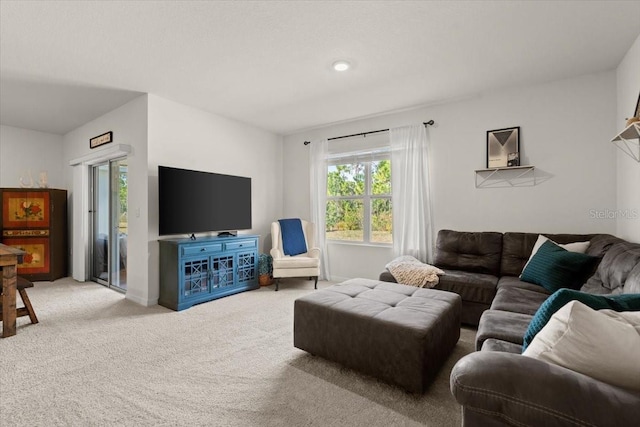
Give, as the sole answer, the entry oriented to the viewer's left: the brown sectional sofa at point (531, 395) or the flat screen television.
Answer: the brown sectional sofa

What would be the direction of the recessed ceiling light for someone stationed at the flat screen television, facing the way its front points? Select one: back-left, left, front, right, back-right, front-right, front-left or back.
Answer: front

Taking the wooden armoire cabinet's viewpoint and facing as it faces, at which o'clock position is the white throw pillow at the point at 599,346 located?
The white throw pillow is roughly at 10 o'clock from the wooden armoire cabinet.

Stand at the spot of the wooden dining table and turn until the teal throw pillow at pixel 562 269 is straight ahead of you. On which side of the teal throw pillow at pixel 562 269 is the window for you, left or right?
left

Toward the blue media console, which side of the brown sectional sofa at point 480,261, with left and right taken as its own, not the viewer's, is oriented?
right

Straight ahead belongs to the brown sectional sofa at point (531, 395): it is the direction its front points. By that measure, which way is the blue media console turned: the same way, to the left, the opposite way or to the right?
the opposite way

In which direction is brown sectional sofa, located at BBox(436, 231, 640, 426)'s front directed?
to the viewer's left

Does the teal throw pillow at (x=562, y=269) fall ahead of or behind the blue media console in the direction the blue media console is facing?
ahead

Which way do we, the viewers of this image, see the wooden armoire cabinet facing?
facing the viewer and to the left of the viewer

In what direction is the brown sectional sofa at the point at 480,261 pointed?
toward the camera

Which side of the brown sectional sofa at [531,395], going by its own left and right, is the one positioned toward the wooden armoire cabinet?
front

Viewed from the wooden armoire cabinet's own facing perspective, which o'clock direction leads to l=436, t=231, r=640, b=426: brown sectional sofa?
The brown sectional sofa is roughly at 10 o'clock from the wooden armoire cabinet.

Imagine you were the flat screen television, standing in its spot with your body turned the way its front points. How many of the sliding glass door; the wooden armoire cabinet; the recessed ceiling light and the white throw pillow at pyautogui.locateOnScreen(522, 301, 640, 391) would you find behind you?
2

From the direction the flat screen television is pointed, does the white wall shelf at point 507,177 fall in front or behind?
in front

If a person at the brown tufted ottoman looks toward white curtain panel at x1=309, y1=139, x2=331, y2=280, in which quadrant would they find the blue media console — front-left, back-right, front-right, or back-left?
front-left

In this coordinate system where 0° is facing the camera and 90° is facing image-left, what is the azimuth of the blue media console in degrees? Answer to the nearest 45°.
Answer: approximately 315°

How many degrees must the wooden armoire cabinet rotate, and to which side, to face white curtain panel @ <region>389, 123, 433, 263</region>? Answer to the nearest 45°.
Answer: approximately 90° to its left
